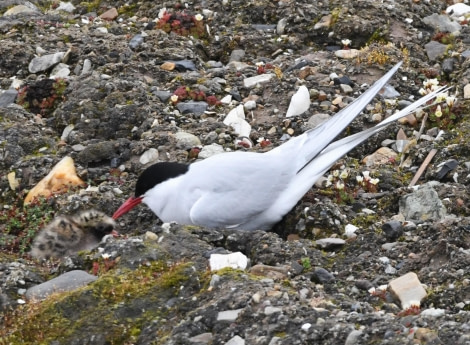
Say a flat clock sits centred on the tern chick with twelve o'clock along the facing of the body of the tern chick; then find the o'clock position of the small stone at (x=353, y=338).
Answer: The small stone is roughly at 2 o'clock from the tern chick.

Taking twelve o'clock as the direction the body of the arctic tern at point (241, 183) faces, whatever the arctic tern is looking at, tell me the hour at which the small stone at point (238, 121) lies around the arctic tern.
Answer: The small stone is roughly at 3 o'clock from the arctic tern.

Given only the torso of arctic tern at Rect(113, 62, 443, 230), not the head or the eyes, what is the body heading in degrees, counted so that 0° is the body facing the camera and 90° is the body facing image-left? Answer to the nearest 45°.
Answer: approximately 90°

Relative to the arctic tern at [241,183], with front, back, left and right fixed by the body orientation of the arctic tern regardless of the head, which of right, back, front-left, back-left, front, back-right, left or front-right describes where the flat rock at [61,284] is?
front-left

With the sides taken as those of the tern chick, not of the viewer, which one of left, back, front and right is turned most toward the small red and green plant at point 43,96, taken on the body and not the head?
left

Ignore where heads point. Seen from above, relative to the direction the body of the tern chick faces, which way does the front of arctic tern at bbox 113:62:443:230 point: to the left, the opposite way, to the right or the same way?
the opposite way

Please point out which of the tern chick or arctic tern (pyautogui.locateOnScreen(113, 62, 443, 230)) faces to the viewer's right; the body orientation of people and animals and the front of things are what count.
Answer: the tern chick

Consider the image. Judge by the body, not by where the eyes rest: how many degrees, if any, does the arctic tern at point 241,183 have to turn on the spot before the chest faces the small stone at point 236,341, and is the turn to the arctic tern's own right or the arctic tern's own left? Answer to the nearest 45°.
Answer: approximately 90° to the arctic tern's own left

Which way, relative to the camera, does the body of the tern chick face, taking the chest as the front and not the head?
to the viewer's right

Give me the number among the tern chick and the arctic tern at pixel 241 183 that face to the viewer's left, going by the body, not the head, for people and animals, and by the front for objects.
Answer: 1

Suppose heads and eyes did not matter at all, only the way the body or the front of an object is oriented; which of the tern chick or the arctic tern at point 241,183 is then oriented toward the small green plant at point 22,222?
the arctic tern

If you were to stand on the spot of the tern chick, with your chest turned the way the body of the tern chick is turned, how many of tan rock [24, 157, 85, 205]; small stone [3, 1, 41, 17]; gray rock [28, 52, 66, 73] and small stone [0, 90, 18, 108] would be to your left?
4

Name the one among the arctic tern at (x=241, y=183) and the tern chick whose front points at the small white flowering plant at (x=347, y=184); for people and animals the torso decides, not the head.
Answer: the tern chick

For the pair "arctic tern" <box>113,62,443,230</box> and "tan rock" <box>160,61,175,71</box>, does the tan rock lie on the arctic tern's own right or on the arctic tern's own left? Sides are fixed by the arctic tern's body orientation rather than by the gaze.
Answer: on the arctic tern's own right

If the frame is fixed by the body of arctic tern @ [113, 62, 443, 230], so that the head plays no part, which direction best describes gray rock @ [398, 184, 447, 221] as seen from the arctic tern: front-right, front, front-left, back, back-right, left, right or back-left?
back

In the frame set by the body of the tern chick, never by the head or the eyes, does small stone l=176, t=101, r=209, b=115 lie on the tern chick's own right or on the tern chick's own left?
on the tern chick's own left

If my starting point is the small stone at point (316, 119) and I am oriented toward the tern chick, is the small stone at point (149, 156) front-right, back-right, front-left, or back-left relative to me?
front-right
